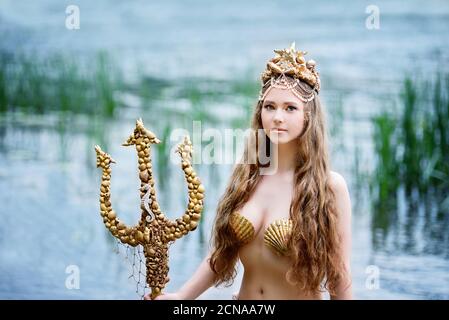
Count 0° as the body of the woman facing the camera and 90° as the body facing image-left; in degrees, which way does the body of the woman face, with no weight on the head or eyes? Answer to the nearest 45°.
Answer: approximately 45°
